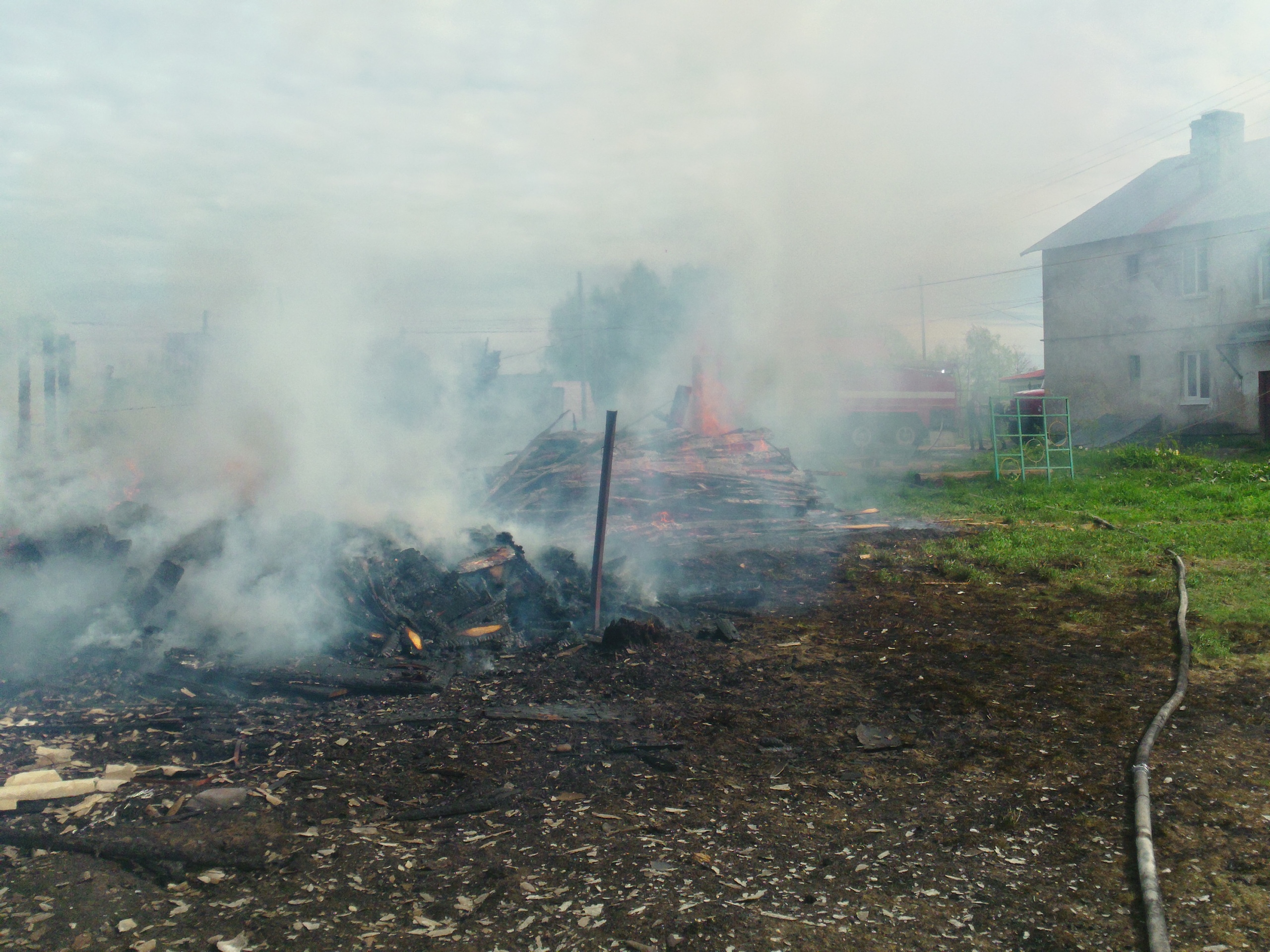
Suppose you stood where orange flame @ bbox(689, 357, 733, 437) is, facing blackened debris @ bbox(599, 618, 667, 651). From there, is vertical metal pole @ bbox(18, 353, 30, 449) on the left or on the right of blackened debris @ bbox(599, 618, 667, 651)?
right

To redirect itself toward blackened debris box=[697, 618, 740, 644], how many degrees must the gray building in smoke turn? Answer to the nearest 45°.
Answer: approximately 45° to its left

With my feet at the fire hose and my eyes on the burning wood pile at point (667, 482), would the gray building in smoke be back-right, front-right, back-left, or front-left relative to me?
front-right

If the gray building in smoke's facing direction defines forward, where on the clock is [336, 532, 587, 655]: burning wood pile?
The burning wood pile is roughly at 11 o'clock from the gray building in smoke.

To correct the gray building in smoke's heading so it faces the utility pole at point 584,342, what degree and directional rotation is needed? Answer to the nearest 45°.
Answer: approximately 45° to its right

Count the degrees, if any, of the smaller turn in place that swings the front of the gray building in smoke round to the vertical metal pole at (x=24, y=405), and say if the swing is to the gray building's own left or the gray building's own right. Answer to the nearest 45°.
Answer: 0° — it already faces it

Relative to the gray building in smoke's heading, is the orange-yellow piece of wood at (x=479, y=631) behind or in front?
in front

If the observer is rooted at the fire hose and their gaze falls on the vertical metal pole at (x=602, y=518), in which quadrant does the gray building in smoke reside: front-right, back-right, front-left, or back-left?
front-right

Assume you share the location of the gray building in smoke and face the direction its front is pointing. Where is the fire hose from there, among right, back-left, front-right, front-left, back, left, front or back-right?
front-left

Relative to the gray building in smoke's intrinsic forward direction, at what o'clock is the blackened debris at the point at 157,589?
The blackened debris is roughly at 11 o'clock from the gray building in smoke.

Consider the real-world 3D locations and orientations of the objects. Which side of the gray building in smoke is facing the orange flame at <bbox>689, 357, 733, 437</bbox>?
front

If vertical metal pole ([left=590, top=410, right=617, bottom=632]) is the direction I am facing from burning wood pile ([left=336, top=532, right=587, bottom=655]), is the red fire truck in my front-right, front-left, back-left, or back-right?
front-left

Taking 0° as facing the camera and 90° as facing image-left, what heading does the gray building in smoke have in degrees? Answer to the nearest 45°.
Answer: approximately 45°

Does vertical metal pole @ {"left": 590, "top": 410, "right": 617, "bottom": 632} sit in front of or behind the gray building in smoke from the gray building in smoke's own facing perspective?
in front

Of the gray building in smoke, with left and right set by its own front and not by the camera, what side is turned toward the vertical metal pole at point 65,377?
front
